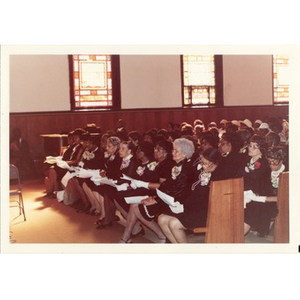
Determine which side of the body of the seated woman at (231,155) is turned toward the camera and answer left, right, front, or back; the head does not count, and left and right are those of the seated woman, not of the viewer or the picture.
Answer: left

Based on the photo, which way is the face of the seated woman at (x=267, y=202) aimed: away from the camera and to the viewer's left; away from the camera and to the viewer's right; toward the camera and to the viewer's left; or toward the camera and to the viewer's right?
toward the camera and to the viewer's left

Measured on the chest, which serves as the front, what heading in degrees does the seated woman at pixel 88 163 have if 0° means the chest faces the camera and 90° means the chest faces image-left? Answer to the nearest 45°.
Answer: approximately 45°

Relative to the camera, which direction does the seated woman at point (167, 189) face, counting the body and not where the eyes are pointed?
to the viewer's left

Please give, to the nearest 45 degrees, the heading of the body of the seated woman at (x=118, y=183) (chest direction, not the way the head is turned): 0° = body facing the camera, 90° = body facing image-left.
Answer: approximately 45°

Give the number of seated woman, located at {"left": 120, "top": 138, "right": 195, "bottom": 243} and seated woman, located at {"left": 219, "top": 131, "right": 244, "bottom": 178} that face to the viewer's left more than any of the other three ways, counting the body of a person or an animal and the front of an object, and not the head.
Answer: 2

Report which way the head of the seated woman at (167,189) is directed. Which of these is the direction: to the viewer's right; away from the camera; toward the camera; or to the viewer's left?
to the viewer's left

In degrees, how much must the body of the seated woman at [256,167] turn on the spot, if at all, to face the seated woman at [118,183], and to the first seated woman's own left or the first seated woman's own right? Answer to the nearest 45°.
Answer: approximately 45° to the first seated woman's own right
